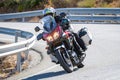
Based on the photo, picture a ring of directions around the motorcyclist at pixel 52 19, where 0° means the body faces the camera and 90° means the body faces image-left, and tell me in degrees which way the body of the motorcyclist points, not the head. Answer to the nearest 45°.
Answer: approximately 45°

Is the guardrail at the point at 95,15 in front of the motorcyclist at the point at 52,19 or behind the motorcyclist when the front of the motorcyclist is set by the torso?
behind
